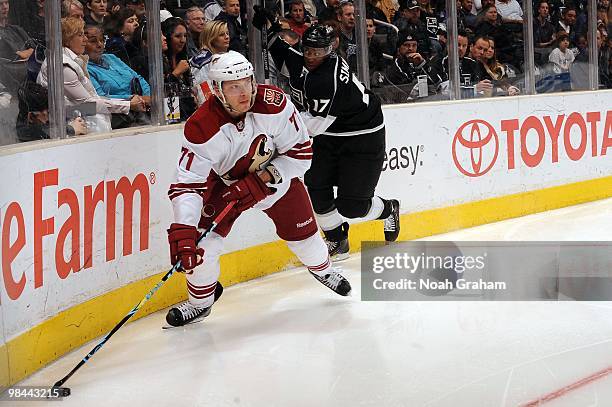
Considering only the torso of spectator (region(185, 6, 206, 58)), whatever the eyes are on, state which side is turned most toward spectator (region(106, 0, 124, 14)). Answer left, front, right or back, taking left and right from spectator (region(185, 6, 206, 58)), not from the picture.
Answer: right

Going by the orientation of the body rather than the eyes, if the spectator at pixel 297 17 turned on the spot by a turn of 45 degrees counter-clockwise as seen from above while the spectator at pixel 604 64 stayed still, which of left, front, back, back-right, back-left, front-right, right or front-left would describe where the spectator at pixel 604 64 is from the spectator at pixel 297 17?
left

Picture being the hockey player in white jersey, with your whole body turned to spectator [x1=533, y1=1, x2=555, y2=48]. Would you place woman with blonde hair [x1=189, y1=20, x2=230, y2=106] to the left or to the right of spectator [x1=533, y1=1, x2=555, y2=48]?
left

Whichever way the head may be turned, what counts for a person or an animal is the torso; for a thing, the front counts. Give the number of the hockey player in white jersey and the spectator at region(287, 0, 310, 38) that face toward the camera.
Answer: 2

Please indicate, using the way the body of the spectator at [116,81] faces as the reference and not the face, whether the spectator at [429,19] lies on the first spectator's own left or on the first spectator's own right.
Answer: on the first spectator's own left
